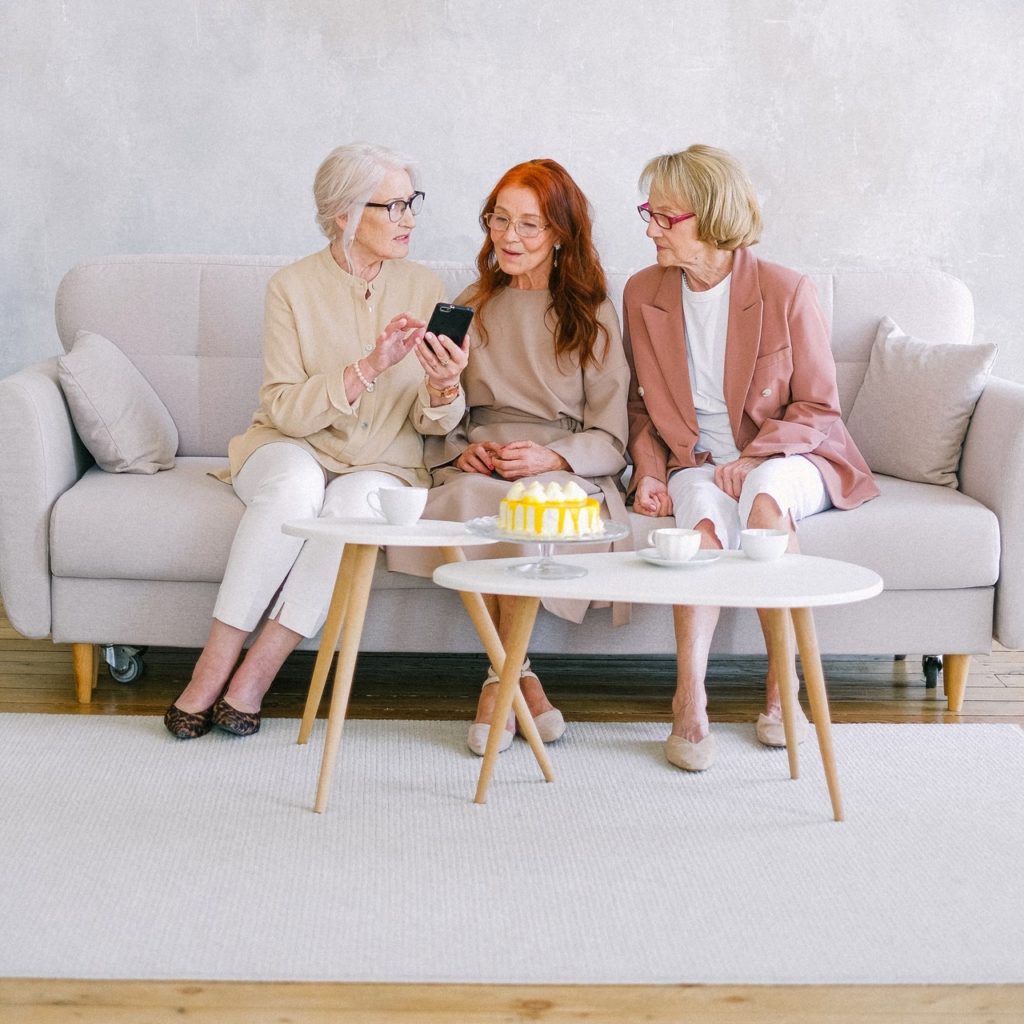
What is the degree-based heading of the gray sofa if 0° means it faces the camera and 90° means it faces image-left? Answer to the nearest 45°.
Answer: approximately 0°

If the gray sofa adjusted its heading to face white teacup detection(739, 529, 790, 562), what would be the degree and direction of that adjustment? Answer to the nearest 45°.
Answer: approximately 45° to its left

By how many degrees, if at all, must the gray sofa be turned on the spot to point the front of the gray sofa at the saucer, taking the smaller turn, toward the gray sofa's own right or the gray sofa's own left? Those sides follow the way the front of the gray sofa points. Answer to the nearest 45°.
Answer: approximately 45° to the gray sofa's own left

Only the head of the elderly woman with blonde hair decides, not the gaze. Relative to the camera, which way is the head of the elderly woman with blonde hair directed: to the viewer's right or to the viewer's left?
to the viewer's left

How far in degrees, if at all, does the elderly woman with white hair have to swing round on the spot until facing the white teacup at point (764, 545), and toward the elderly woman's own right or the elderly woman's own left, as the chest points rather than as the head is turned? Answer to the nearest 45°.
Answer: approximately 45° to the elderly woman's own left

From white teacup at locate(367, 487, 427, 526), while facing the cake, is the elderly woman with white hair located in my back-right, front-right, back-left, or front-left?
back-left
